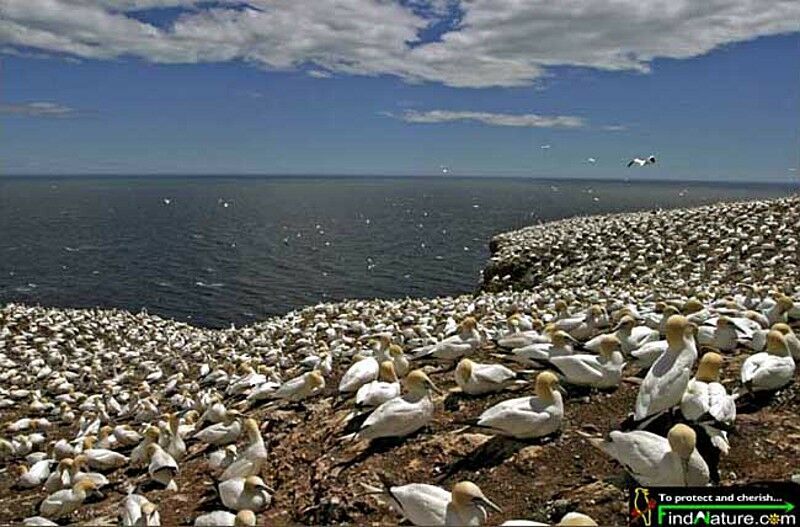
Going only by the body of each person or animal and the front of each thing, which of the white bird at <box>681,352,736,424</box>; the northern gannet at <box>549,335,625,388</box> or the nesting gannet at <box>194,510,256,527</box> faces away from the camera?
the white bird

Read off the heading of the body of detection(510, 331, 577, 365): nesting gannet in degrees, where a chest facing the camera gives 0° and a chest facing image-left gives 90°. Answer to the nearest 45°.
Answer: approximately 270°

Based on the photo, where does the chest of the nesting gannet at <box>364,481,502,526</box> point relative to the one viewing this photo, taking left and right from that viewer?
facing to the right of the viewer

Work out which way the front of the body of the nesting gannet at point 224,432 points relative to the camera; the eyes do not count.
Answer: to the viewer's right

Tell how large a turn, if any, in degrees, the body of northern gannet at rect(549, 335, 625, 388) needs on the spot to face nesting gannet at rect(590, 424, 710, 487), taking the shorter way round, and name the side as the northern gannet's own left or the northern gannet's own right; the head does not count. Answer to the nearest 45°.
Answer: approximately 90° to the northern gannet's own right

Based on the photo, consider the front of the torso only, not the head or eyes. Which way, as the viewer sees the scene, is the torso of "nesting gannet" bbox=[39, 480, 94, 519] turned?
to the viewer's right

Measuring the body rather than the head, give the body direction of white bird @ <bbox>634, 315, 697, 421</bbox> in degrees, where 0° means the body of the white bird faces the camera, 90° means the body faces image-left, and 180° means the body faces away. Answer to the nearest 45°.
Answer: approximately 225°

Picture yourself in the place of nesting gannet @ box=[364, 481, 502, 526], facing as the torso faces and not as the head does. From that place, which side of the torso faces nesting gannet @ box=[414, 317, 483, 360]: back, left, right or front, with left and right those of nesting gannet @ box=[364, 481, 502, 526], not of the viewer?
left

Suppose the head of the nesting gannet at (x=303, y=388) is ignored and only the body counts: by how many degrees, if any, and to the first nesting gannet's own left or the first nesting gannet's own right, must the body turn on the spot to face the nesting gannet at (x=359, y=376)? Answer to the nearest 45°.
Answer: approximately 45° to the first nesting gannet's own right

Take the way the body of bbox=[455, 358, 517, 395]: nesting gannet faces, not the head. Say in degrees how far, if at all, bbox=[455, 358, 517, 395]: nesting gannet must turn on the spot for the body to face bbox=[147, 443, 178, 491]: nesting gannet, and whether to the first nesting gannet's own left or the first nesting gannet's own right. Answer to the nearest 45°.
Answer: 0° — it already faces it

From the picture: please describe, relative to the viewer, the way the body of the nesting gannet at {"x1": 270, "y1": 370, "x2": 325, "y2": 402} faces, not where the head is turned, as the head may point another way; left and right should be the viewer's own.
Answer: facing to the right of the viewer

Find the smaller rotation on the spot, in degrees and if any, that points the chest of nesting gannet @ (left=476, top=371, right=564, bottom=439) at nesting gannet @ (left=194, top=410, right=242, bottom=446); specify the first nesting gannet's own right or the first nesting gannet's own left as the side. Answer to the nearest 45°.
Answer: approximately 135° to the first nesting gannet's own left
